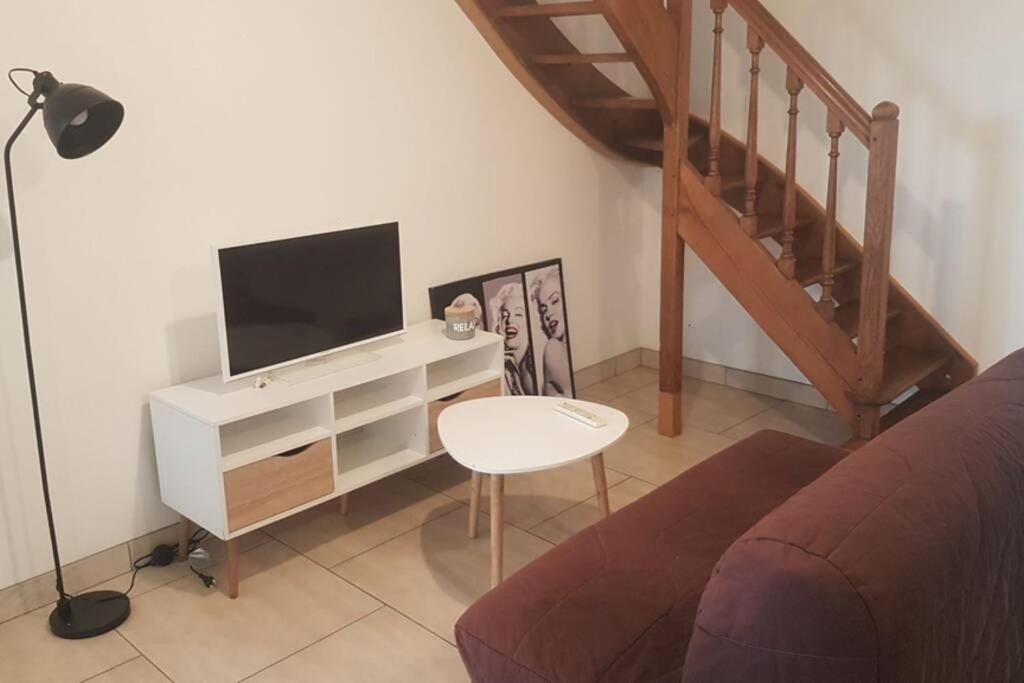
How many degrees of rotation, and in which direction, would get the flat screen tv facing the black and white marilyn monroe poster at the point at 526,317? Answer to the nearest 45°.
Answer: approximately 90° to its left

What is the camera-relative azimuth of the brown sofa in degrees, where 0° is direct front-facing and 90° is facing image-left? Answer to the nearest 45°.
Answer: approximately 135°

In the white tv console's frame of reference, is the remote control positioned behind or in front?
in front

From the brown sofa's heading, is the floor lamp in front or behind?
in front

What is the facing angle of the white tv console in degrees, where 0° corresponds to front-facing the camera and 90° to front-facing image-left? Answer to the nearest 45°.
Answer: approximately 315°

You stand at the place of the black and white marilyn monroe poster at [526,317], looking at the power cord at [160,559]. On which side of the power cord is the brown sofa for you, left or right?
left

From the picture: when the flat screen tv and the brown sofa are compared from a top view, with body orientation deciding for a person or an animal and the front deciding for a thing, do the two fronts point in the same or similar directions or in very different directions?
very different directions

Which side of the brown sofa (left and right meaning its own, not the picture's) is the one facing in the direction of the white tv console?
front

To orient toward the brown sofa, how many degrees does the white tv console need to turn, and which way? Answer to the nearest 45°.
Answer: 0° — it already faces it
